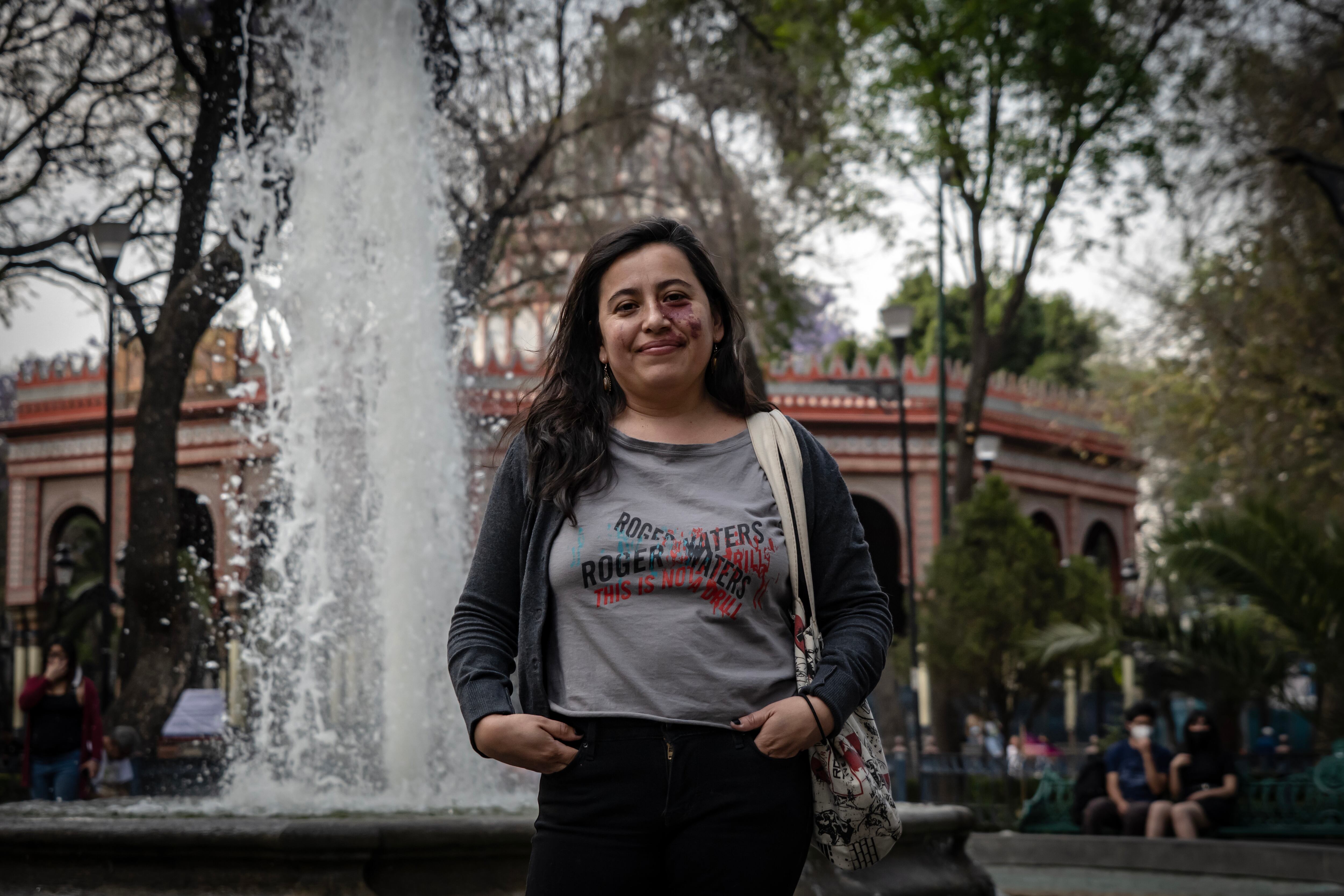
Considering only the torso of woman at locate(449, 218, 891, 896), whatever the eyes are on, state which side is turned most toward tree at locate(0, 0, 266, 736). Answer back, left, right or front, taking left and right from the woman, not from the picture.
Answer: back

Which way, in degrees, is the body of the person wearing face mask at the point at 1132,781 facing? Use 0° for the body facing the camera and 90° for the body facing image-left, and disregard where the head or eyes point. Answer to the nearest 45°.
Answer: approximately 0°

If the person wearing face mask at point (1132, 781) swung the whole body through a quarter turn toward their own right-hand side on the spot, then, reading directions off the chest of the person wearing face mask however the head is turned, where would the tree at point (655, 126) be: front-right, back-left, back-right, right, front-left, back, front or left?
front-right

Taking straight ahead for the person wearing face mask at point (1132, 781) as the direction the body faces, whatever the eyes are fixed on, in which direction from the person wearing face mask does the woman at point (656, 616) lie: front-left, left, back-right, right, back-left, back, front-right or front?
front

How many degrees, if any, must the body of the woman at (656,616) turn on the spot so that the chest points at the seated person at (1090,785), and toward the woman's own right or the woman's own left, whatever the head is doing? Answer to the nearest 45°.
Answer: approximately 180°

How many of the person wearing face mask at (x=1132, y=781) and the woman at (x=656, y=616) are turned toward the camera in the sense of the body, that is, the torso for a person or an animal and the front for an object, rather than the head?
2

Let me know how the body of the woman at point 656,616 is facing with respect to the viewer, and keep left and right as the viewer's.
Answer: facing the viewer

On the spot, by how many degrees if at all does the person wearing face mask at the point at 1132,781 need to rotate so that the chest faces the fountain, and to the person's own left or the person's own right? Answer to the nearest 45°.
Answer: approximately 45° to the person's own right

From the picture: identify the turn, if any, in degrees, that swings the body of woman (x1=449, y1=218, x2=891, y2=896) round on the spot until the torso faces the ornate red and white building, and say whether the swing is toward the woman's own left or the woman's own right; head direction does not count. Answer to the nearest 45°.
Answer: approximately 180°
